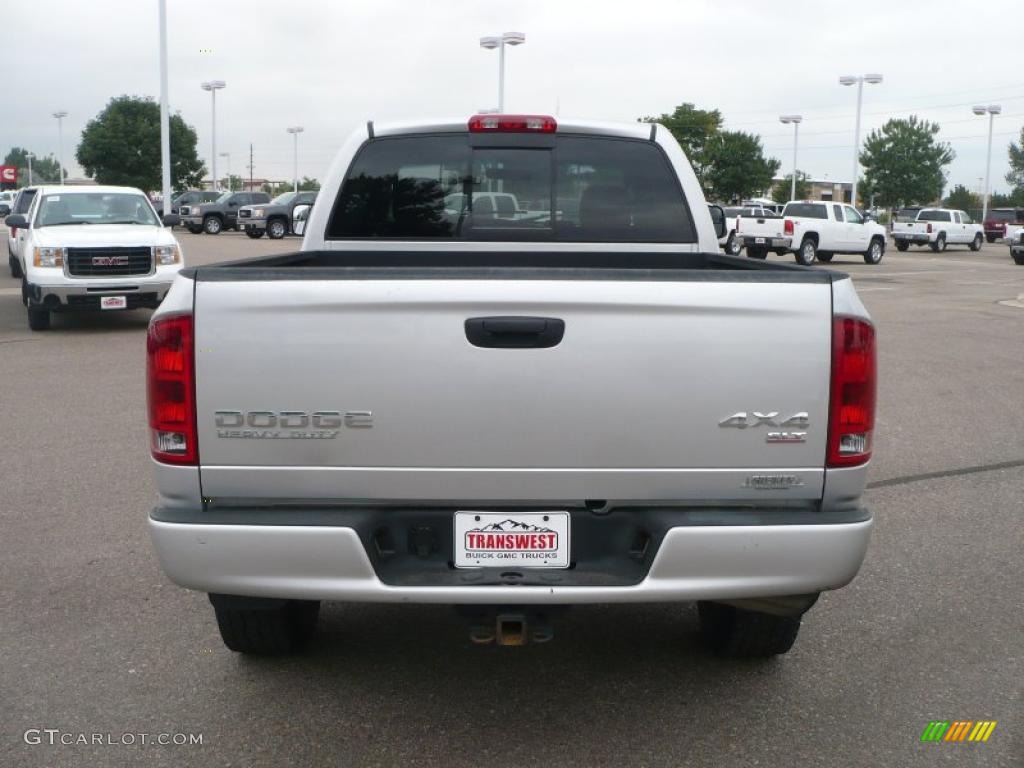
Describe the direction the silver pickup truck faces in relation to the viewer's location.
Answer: facing away from the viewer

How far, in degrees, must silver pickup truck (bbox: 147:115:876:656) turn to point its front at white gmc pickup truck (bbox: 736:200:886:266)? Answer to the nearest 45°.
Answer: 0° — it already faces it

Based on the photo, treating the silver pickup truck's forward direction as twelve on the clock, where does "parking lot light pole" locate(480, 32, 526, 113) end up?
The parking lot light pole is roughly at 12 o'clock from the silver pickup truck.

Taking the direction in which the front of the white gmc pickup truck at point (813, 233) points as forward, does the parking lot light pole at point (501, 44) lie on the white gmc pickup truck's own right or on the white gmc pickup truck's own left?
on the white gmc pickup truck's own left
